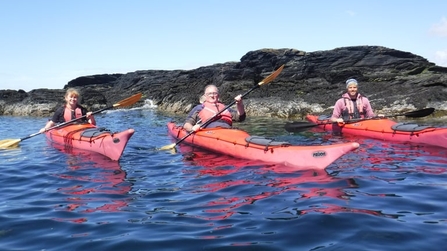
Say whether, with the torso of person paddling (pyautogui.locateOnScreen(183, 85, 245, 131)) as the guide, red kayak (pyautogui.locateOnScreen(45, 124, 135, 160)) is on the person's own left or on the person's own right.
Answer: on the person's own right

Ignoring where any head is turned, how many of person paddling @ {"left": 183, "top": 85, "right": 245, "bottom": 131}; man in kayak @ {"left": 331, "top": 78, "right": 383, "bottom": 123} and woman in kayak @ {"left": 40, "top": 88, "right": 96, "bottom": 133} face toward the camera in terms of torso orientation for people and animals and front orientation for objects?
3

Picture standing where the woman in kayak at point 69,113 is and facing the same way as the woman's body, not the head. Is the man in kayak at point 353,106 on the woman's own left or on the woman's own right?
on the woman's own left

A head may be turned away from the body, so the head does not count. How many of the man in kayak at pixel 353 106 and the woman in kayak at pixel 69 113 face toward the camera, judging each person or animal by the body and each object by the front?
2

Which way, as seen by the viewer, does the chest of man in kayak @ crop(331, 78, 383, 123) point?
toward the camera

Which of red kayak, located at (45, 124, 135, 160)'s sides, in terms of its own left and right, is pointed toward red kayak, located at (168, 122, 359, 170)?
front

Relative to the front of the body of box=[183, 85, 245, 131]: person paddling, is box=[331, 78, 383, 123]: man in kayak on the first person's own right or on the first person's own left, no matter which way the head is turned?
on the first person's own left

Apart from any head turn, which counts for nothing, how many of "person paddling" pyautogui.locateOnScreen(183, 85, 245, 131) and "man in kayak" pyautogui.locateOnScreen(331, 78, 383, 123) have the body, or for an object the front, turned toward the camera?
2

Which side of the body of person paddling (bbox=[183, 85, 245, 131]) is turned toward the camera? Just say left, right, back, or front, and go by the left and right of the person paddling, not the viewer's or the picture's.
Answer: front

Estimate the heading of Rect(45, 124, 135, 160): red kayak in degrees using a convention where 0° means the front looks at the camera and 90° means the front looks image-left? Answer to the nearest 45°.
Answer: approximately 315°

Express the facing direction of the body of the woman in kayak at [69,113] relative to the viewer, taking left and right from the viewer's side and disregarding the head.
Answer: facing the viewer

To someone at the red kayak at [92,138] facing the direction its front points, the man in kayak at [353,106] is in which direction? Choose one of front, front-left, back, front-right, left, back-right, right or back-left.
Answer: front-left

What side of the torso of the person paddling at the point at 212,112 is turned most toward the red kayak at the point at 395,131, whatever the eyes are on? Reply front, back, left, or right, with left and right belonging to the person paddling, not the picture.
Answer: left

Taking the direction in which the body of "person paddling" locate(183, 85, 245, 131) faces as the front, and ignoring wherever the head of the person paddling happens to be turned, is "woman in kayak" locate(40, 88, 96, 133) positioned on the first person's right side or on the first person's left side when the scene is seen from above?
on the first person's right side

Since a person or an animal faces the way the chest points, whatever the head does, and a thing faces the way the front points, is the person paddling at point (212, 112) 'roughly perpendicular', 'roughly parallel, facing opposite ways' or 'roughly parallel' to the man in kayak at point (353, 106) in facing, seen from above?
roughly parallel

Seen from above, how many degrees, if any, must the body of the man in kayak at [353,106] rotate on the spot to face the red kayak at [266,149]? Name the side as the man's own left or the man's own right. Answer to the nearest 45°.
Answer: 0° — they already face it

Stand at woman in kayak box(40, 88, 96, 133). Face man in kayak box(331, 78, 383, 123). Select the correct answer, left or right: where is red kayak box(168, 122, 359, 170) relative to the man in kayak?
right
